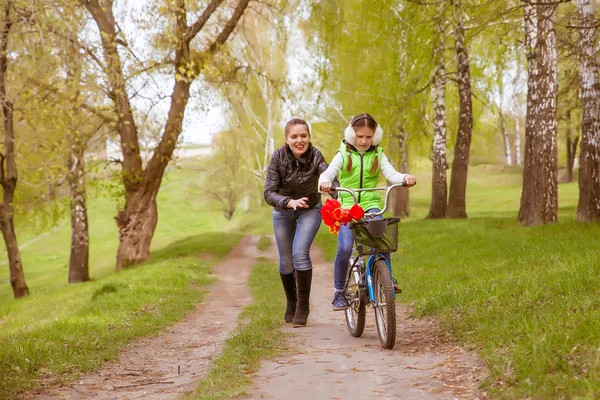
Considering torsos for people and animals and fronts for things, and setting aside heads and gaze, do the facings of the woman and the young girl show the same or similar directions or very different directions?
same or similar directions

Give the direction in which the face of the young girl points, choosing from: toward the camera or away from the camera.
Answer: toward the camera

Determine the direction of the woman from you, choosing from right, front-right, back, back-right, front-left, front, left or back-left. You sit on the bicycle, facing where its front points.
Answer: back-right

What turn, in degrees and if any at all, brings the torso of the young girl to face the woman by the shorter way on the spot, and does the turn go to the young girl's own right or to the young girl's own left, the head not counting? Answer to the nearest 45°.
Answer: approximately 135° to the young girl's own right

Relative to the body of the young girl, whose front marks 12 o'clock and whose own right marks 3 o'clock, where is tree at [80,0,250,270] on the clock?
The tree is roughly at 5 o'clock from the young girl.

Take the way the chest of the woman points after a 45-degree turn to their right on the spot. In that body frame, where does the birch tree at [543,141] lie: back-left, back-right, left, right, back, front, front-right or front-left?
back

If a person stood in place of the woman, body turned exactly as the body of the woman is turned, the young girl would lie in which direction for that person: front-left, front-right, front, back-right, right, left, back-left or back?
front-left

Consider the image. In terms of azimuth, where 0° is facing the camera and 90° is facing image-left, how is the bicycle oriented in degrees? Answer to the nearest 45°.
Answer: approximately 0°

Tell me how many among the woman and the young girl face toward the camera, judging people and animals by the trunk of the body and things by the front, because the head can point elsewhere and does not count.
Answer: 2

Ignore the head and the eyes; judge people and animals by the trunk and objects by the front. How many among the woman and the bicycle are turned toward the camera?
2

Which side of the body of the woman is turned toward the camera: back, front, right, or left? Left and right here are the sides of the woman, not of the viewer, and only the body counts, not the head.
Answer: front

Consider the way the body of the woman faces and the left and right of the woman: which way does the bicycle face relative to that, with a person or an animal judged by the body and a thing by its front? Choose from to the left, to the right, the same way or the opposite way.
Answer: the same way

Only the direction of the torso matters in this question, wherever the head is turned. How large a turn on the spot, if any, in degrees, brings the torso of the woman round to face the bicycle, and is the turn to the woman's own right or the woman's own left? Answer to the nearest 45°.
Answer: approximately 45° to the woman's own left
